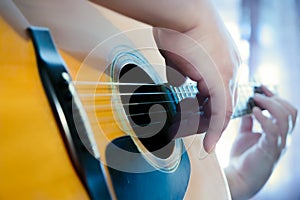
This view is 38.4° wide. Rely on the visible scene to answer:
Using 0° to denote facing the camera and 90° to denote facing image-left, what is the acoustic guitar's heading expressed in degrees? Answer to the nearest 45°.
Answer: approximately 315°
